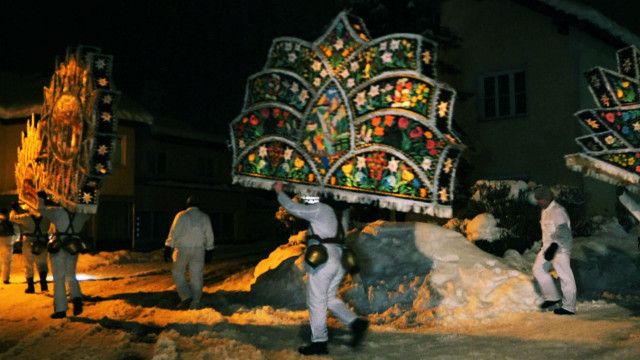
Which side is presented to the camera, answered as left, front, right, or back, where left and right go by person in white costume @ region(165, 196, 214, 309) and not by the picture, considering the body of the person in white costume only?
back

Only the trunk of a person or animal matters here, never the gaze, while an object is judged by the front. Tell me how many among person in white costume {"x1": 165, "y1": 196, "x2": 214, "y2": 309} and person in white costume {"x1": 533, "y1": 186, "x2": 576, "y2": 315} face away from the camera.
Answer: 1

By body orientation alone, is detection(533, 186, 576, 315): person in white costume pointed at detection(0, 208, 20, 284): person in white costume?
yes

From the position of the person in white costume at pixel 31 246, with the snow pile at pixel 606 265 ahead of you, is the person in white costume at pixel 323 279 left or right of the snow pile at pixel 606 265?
right

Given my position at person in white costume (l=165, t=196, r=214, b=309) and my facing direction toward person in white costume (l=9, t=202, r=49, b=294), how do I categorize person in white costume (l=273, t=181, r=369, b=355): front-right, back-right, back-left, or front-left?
back-left

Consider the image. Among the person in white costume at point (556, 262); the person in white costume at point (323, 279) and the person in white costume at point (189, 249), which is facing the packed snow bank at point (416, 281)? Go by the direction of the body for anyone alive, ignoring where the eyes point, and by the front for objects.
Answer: the person in white costume at point (556, 262)

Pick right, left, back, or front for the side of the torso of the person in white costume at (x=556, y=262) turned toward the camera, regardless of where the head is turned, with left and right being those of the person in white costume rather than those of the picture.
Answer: left
